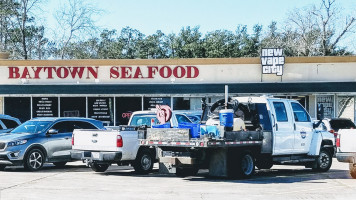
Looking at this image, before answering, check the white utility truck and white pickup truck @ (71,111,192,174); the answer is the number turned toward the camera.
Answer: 0

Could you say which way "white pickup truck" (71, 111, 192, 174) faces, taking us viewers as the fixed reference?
facing away from the viewer and to the right of the viewer

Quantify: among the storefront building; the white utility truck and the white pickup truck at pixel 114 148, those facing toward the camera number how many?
1

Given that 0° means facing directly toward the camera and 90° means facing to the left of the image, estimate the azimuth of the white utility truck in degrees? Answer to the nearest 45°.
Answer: approximately 225°

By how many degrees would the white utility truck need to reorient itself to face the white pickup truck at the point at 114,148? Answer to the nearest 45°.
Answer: approximately 135° to its left

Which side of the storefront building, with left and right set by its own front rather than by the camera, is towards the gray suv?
front

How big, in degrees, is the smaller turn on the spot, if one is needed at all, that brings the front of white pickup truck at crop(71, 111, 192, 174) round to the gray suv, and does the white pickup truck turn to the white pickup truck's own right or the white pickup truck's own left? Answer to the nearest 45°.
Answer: approximately 90° to the white pickup truck's own left

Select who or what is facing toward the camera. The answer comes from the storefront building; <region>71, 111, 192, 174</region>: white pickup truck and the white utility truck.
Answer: the storefront building

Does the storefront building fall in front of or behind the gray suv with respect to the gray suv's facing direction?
behind

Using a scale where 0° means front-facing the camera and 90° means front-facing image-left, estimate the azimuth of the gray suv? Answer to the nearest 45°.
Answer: approximately 45°

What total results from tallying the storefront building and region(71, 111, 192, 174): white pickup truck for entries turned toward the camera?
1

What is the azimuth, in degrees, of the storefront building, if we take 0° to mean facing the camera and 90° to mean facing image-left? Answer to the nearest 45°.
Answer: approximately 0°

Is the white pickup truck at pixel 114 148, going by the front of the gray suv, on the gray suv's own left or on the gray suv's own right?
on the gray suv's own left
